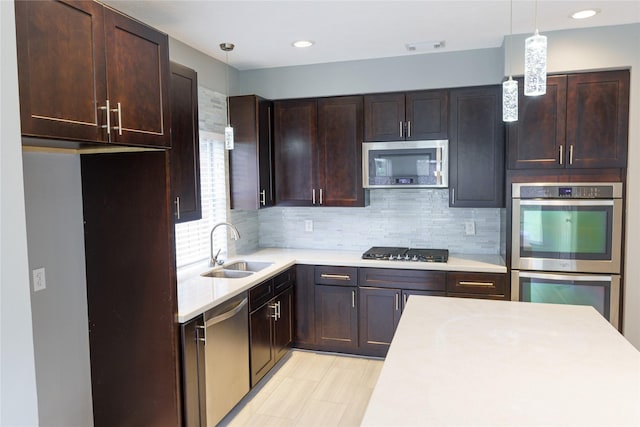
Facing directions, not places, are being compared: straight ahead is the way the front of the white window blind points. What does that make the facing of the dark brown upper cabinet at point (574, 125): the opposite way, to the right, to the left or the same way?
to the right

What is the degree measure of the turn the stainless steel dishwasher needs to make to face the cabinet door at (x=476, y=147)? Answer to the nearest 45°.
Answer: approximately 45° to its left

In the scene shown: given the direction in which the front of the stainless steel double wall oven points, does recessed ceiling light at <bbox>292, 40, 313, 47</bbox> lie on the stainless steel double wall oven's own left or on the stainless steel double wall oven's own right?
on the stainless steel double wall oven's own right

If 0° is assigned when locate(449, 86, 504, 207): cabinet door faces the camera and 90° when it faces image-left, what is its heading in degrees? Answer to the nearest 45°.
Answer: approximately 0°

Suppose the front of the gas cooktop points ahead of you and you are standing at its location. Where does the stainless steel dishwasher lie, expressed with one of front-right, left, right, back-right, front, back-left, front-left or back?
front-right

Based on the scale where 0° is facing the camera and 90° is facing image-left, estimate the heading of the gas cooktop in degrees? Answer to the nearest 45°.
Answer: approximately 0°

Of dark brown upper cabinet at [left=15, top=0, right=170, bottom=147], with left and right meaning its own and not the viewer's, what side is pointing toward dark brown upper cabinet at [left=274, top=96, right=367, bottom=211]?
left
